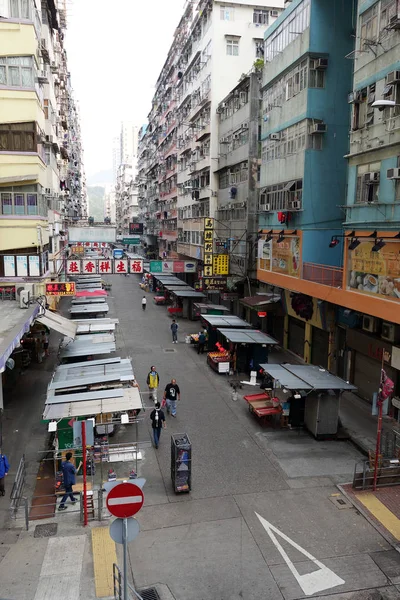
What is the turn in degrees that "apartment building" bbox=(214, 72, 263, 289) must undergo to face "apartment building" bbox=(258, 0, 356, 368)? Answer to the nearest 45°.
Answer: approximately 45° to its left

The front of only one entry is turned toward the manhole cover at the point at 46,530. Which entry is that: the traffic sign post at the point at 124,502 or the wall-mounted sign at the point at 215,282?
the wall-mounted sign

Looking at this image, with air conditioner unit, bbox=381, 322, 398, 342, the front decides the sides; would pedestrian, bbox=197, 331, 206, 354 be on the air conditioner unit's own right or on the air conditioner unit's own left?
on the air conditioner unit's own right

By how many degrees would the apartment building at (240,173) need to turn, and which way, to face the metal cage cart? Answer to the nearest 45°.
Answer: approximately 45° to its left

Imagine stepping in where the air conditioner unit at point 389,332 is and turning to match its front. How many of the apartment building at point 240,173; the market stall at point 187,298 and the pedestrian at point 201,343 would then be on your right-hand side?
3

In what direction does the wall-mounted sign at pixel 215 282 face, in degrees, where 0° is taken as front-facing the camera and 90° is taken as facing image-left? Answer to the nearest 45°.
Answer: approximately 0°

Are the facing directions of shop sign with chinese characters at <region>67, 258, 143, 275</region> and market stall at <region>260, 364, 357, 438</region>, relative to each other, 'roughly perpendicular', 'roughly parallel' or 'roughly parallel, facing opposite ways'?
roughly perpendicular

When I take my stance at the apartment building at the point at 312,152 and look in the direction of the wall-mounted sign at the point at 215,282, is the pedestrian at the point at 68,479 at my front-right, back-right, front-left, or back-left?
back-left

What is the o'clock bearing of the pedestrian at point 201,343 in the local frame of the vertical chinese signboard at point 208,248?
The pedestrian is roughly at 12 o'clock from the vertical chinese signboard.
